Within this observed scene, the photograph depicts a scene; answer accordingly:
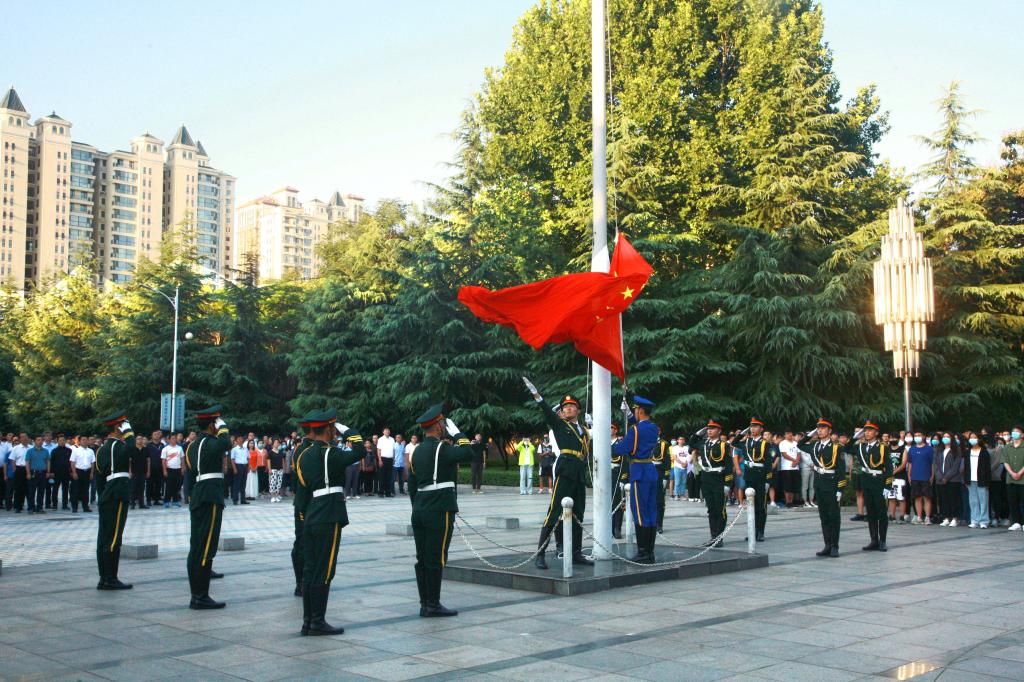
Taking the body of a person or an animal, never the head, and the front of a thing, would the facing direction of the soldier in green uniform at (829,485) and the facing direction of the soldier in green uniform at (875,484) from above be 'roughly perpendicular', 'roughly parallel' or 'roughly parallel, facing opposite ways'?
roughly parallel

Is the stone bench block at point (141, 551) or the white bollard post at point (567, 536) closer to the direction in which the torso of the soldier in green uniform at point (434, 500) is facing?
the white bollard post

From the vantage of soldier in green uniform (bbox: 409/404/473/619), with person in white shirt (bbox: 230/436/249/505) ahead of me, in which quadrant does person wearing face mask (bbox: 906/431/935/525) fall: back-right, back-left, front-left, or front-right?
front-right

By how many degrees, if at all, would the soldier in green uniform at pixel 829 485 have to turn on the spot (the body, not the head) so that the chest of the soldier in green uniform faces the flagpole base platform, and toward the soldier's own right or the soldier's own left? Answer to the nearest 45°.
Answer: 0° — they already face it

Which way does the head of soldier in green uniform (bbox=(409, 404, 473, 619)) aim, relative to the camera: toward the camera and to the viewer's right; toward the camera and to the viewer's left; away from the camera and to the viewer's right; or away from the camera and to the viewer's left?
away from the camera and to the viewer's right

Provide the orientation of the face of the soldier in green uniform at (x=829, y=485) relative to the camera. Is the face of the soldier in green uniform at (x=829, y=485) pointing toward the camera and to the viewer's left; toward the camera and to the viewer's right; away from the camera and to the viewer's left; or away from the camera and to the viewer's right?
toward the camera and to the viewer's left

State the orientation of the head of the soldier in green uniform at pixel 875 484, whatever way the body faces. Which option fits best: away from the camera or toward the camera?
toward the camera

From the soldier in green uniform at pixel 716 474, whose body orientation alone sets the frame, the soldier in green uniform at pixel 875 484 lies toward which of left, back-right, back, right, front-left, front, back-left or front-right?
back-left

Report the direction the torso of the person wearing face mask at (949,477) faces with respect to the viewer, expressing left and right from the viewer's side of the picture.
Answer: facing the viewer and to the left of the viewer

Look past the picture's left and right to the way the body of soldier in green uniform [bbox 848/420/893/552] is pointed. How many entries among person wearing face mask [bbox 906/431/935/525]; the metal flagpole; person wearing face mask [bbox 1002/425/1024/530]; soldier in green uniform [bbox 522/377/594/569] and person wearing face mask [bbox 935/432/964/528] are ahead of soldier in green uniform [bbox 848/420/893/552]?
2

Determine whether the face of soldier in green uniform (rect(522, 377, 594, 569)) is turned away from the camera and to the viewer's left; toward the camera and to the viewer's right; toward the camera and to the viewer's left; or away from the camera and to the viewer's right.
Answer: toward the camera and to the viewer's left

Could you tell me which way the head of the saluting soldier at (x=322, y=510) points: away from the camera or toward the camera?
away from the camera

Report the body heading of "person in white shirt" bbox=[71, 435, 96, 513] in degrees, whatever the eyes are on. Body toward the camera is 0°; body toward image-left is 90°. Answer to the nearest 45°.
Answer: approximately 315°

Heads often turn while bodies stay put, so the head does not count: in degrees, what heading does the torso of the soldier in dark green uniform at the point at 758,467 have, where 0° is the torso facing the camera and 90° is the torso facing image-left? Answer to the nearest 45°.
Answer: approximately 45°

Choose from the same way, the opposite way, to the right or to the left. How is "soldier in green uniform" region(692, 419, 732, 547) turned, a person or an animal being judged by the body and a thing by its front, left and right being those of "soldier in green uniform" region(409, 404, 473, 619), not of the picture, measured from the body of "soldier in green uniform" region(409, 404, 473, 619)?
the opposite way
